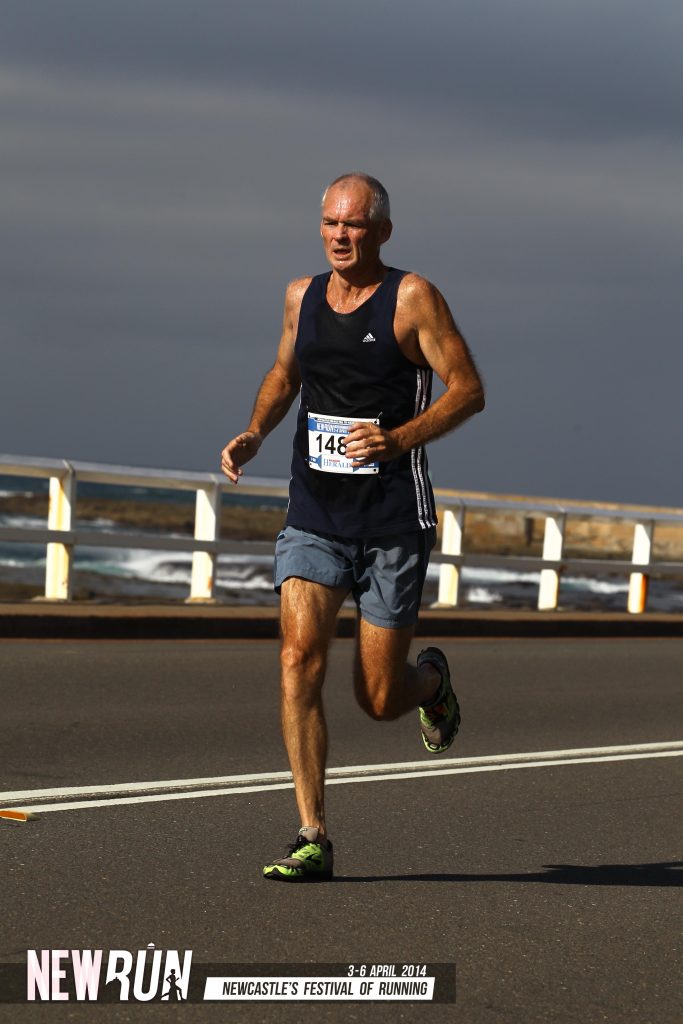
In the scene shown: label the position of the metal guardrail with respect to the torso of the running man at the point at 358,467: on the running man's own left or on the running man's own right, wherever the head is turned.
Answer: on the running man's own right

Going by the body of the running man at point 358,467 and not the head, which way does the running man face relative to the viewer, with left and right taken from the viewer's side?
facing the viewer and to the left of the viewer
